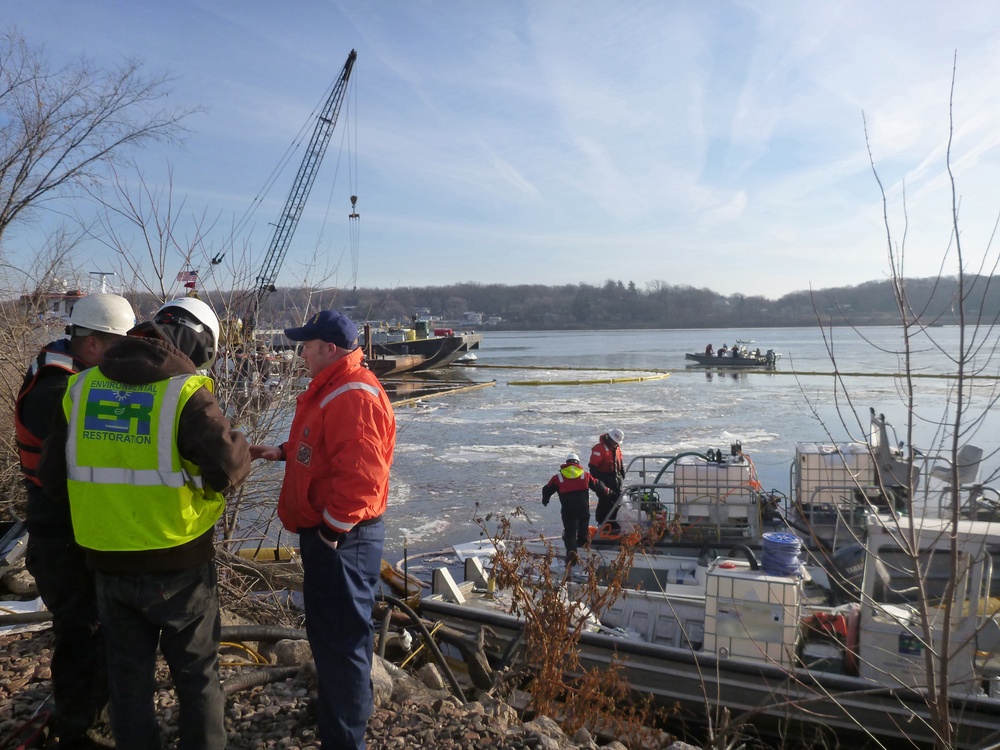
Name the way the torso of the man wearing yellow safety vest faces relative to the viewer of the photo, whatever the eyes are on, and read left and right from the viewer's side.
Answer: facing away from the viewer and to the right of the viewer

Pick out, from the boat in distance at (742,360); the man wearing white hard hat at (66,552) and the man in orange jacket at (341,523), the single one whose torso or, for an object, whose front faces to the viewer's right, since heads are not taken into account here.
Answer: the man wearing white hard hat

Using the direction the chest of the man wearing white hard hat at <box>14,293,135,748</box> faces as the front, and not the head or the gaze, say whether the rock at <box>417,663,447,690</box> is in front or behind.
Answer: in front

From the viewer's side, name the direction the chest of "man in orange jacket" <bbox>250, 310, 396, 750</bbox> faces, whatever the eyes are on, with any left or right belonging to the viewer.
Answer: facing to the left of the viewer

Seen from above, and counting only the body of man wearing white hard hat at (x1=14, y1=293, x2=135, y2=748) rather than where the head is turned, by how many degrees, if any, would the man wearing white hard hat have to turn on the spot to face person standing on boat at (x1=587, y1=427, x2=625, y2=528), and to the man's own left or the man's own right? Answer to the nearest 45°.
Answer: approximately 45° to the man's own left

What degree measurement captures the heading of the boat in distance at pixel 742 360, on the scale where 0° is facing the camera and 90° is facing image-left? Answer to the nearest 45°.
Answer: approximately 90°

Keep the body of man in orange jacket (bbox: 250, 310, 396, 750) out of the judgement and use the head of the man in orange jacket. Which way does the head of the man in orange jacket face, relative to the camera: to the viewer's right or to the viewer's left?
to the viewer's left

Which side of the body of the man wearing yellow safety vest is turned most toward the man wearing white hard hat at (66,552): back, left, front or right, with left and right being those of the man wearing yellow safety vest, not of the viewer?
left

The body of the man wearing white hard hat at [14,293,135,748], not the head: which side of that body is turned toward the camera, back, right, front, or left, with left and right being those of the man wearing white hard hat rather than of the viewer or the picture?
right
